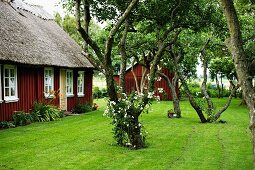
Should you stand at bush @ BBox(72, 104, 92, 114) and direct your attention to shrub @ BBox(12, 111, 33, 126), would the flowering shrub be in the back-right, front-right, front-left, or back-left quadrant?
front-left

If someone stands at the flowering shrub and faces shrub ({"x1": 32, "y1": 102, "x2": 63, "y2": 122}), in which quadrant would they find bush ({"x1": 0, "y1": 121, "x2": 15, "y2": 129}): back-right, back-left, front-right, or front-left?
front-left

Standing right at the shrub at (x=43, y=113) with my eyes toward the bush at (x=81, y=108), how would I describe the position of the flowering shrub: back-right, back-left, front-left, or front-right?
back-right

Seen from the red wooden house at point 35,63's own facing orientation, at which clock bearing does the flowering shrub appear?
The flowering shrub is roughly at 1 o'clock from the red wooden house.

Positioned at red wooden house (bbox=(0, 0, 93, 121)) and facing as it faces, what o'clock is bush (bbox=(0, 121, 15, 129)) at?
The bush is roughly at 2 o'clock from the red wooden house.

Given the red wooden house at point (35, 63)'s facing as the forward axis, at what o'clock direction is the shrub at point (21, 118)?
The shrub is roughly at 2 o'clock from the red wooden house.

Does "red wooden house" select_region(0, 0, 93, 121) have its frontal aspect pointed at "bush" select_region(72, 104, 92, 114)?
no

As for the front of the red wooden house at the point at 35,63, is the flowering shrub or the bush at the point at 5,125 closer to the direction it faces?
the flowering shrub

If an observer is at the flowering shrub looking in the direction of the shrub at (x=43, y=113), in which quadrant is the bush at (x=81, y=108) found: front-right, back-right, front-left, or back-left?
front-right

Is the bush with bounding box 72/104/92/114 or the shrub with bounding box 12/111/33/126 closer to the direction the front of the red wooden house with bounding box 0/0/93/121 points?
the shrub

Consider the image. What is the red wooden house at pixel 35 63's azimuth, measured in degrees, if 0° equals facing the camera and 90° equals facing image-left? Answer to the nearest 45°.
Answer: approximately 315°
